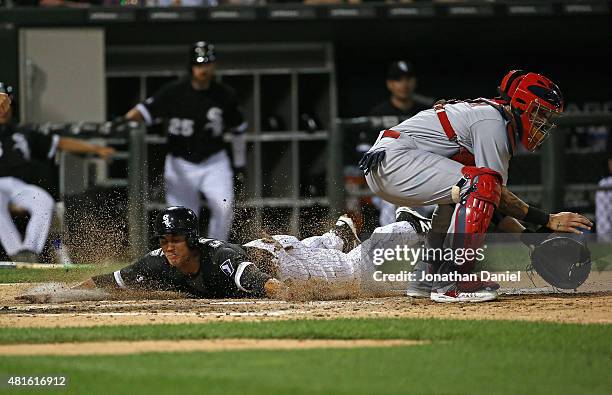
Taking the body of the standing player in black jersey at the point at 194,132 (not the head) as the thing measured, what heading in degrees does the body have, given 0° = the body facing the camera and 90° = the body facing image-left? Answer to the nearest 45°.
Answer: approximately 0°

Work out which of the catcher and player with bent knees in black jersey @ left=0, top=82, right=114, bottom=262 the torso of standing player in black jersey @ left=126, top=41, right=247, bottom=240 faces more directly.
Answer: the catcher

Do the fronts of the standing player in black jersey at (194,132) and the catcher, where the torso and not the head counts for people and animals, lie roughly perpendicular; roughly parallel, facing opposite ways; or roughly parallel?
roughly perpendicular

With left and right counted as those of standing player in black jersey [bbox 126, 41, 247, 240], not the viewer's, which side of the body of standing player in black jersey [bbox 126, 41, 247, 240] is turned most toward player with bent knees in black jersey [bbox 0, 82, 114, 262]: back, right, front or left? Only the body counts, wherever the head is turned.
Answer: right

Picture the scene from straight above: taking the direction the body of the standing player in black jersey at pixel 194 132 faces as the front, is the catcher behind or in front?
in front
